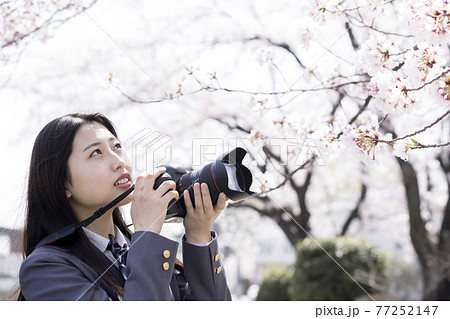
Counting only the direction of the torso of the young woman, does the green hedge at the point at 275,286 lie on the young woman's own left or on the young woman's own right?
on the young woman's own left

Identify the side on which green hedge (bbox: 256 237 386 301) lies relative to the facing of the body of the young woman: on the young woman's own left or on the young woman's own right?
on the young woman's own left

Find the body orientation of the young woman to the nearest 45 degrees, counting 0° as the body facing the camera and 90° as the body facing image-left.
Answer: approximately 315°
